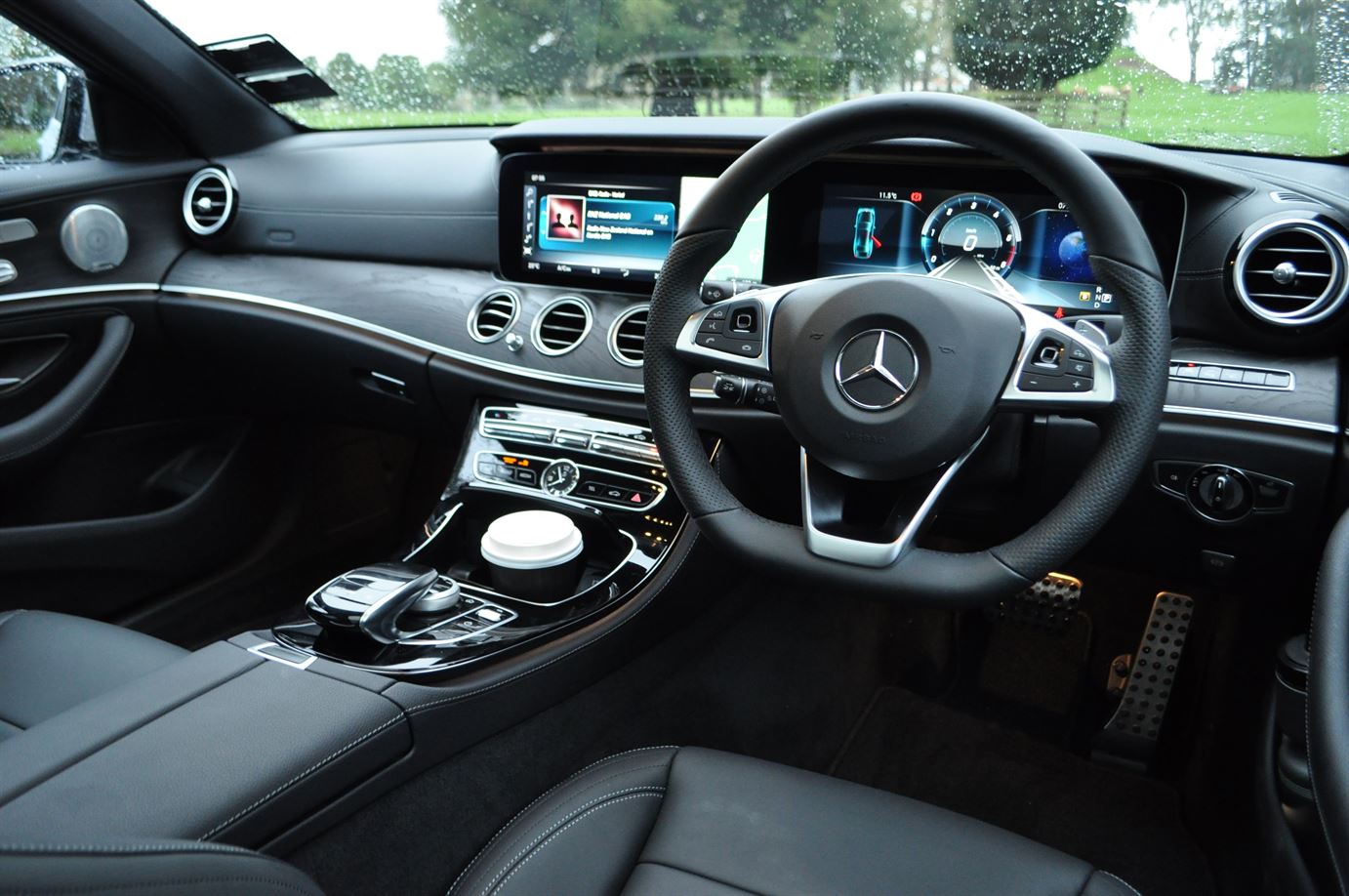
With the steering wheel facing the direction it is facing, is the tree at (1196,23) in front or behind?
behind

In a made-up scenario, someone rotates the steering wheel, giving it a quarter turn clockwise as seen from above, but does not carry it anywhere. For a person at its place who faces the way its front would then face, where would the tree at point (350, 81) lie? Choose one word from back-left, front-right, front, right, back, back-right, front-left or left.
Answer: front-right

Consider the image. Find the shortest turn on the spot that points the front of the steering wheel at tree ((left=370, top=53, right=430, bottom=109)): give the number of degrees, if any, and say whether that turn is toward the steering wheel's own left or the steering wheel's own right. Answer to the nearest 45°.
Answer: approximately 135° to the steering wheel's own right

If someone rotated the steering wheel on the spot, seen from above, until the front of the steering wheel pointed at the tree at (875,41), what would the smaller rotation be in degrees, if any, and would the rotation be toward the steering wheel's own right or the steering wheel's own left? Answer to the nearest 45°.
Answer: approximately 180°

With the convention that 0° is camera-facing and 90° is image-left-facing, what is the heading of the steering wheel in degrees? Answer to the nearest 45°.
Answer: approximately 0°
